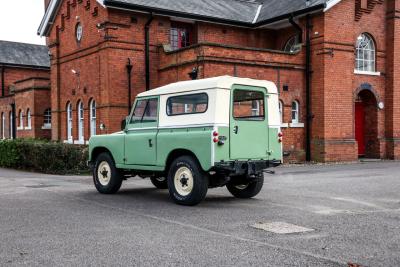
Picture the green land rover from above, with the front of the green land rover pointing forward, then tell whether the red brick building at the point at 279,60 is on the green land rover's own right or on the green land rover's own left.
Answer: on the green land rover's own right

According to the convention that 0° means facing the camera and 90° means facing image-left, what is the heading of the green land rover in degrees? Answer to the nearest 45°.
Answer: approximately 135°

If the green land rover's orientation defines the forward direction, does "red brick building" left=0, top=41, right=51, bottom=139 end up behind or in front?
in front
